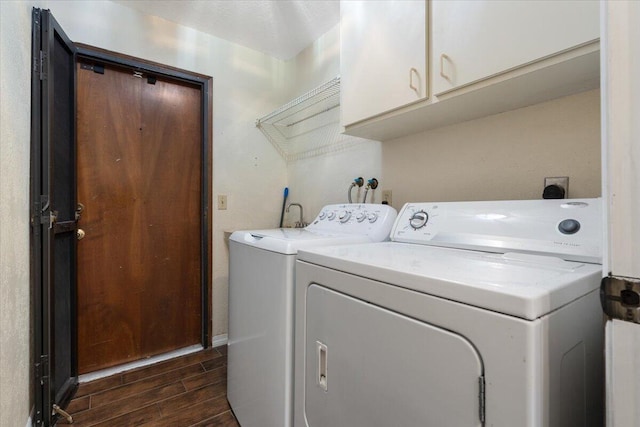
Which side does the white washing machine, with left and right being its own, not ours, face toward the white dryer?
left

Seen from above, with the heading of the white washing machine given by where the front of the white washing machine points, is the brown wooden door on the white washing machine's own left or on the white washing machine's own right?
on the white washing machine's own right

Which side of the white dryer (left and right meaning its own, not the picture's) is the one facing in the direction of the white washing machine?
right

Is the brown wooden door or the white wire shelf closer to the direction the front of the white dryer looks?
the brown wooden door

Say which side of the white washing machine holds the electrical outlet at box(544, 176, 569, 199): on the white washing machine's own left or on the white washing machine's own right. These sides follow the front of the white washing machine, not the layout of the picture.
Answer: on the white washing machine's own left

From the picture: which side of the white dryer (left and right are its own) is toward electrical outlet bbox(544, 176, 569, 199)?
back

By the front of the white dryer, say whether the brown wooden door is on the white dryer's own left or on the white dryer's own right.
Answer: on the white dryer's own right

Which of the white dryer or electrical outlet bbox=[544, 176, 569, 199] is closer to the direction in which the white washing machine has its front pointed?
the white dryer

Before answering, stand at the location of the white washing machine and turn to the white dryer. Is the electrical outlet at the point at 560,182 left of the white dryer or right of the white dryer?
left
